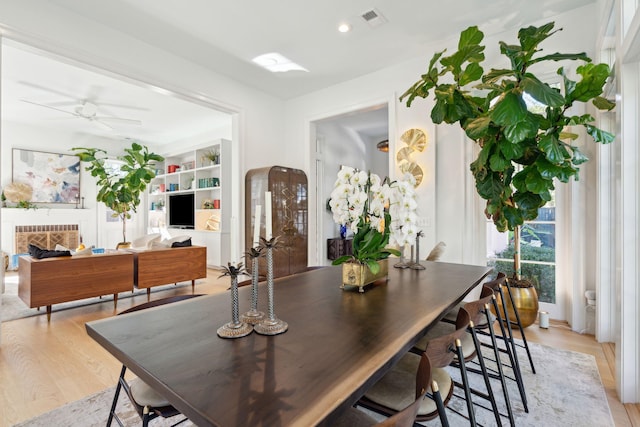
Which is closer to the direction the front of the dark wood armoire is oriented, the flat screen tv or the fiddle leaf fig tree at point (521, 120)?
the fiddle leaf fig tree

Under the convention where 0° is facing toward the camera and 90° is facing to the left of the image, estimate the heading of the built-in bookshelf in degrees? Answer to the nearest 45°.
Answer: approximately 45°

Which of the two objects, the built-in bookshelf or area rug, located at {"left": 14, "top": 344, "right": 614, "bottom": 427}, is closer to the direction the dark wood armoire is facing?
the area rug

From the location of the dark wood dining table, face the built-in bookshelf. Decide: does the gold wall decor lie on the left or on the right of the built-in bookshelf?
right

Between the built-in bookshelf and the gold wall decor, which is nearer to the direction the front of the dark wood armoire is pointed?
the gold wall decor

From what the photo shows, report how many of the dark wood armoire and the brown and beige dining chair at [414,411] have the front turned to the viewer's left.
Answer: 1

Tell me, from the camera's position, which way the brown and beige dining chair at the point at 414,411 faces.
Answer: facing to the left of the viewer

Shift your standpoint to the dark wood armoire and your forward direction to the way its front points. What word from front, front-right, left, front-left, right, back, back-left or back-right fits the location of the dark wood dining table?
front-right

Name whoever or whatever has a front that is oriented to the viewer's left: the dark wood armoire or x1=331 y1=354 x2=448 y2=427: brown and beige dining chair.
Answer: the brown and beige dining chair

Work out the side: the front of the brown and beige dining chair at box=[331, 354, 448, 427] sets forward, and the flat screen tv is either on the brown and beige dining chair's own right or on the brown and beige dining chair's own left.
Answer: on the brown and beige dining chair's own right
